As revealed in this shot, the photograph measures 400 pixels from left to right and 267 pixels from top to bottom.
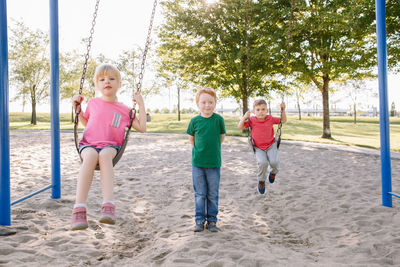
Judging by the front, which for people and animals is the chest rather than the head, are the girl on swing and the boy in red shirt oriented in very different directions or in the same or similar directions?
same or similar directions

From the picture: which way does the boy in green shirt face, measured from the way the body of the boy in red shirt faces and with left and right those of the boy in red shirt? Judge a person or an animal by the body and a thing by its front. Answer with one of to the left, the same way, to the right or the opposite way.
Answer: the same way

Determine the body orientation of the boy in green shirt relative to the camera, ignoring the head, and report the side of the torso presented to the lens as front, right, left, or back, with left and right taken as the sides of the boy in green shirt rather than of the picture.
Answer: front

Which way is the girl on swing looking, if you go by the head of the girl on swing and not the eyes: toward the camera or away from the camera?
toward the camera

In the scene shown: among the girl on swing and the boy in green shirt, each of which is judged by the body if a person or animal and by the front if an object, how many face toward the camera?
2

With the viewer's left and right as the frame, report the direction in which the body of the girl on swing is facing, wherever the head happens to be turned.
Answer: facing the viewer

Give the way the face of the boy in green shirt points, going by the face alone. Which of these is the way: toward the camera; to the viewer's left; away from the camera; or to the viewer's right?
toward the camera

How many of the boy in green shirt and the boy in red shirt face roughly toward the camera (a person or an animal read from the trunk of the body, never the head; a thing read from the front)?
2

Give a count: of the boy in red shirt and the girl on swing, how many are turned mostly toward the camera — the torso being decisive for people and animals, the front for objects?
2

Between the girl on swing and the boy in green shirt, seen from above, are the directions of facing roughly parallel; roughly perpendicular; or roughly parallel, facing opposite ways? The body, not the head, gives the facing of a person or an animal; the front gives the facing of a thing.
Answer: roughly parallel

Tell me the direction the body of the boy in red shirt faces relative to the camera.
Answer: toward the camera
